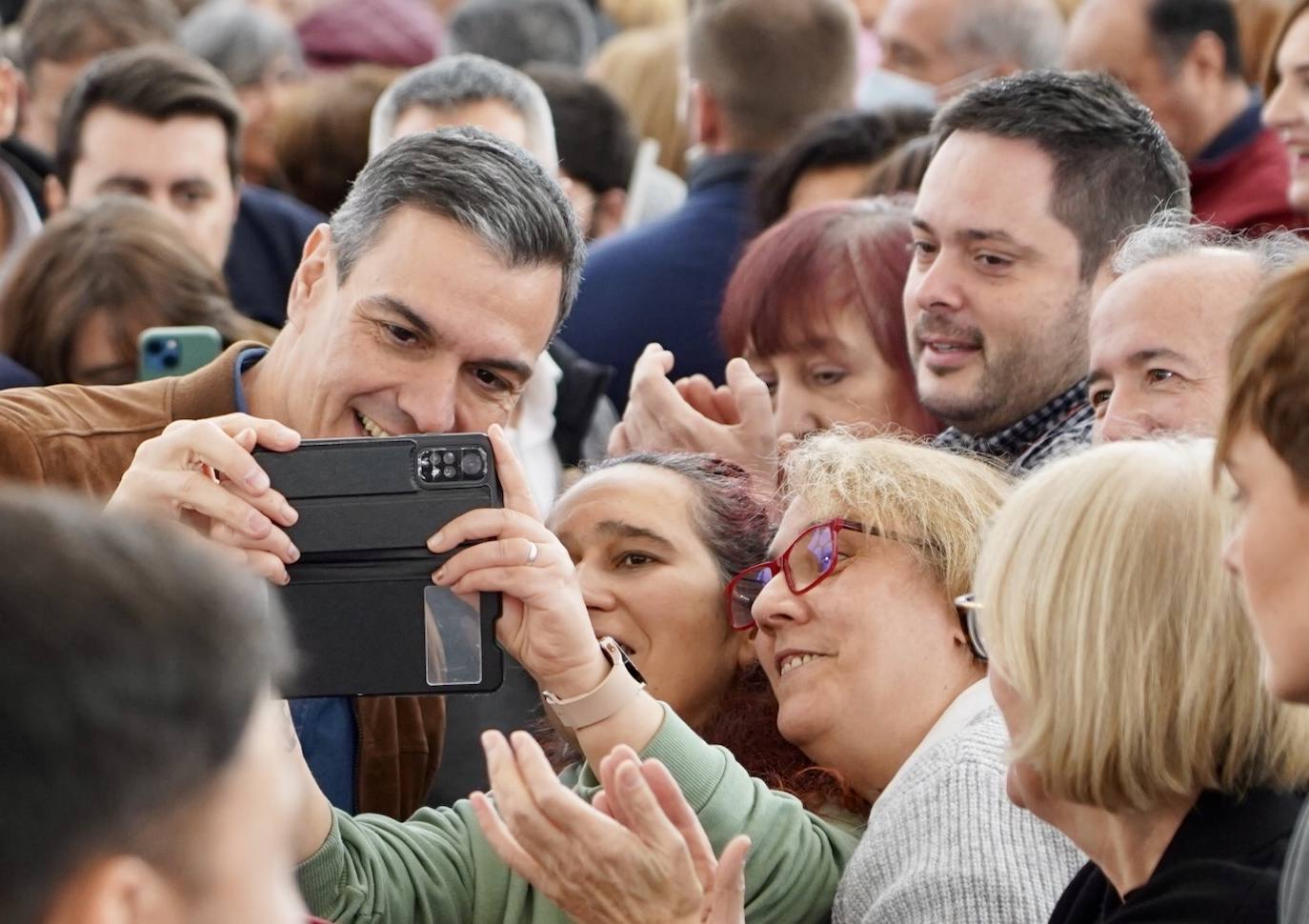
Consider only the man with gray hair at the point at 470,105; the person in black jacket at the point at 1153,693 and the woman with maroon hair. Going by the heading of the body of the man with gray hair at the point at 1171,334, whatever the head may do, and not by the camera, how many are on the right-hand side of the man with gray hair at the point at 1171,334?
2

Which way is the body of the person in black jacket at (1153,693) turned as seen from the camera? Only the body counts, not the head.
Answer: to the viewer's left

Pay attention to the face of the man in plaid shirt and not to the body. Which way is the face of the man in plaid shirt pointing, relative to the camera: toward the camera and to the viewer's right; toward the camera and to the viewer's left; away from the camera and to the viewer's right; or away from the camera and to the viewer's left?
toward the camera and to the viewer's left

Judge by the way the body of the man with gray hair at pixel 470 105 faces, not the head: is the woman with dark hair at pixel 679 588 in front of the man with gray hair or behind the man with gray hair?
in front

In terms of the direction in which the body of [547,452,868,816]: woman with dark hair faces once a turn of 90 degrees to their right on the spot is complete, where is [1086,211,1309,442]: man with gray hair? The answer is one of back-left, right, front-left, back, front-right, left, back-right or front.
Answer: back-right

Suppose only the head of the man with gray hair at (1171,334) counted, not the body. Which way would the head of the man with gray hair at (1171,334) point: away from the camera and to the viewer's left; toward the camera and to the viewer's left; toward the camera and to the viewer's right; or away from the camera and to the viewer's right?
toward the camera and to the viewer's left
